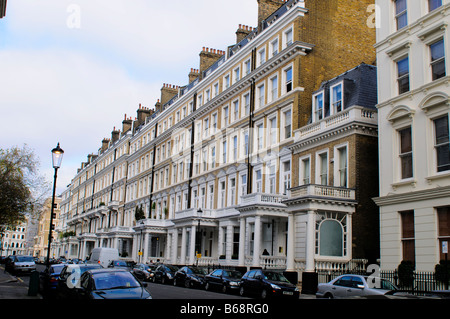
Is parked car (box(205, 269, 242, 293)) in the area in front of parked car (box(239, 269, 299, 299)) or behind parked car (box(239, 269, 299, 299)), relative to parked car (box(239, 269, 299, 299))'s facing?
behind

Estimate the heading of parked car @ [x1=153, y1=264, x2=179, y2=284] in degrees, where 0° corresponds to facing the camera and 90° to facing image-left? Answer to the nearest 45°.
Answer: approximately 315°

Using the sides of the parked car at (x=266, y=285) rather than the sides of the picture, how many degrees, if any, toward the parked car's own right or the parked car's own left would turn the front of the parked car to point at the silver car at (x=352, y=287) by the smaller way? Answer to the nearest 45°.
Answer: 0° — it already faces it

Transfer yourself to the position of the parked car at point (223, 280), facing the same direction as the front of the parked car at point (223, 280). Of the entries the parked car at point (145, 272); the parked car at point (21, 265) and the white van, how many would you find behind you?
3

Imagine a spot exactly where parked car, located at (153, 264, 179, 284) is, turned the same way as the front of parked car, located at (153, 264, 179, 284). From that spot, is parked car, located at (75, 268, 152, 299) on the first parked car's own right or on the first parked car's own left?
on the first parked car's own right
